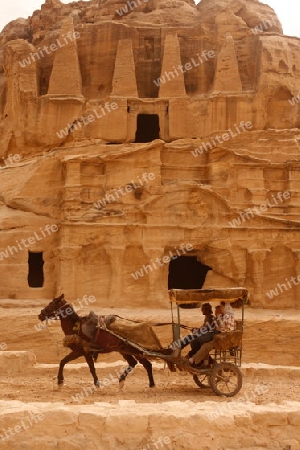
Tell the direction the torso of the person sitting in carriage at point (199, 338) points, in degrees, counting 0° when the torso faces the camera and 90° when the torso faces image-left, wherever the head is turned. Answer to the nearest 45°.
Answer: approximately 90°

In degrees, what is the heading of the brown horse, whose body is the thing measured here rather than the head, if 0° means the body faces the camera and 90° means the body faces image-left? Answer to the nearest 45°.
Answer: approximately 90°

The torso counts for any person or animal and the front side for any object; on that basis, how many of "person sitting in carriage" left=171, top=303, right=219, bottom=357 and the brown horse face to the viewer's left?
2

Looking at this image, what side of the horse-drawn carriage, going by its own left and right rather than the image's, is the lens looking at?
left

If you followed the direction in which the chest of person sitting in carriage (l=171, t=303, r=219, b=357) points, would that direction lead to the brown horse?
yes

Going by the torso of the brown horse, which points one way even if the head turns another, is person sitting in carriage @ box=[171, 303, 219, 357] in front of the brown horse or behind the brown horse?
behind
